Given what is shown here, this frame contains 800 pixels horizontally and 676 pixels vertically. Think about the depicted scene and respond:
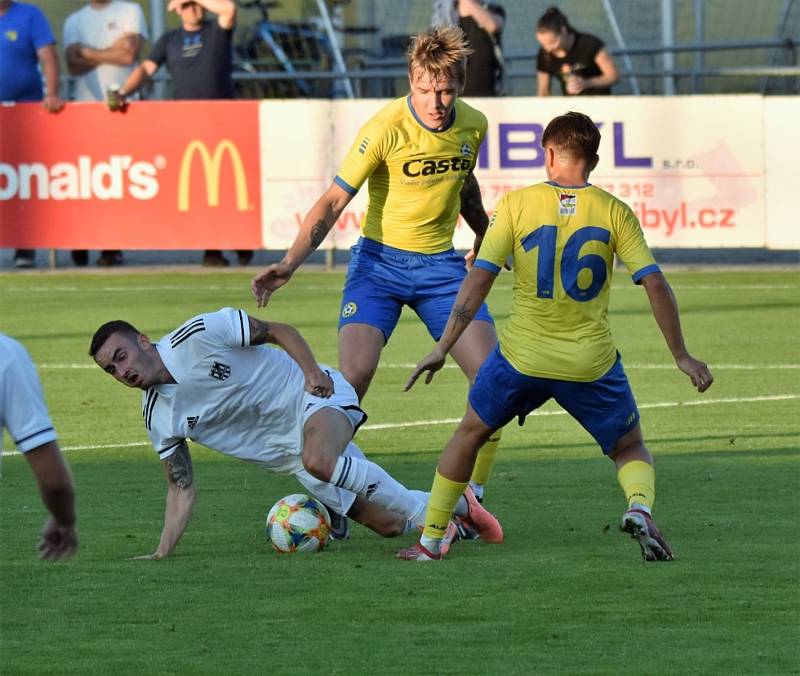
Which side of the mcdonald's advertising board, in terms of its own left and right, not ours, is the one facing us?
front

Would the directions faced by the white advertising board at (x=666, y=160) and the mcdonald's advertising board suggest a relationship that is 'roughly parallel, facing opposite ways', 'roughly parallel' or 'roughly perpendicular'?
roughly parallel

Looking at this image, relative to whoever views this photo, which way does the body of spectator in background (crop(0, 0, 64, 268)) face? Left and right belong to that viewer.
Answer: facing the viewer

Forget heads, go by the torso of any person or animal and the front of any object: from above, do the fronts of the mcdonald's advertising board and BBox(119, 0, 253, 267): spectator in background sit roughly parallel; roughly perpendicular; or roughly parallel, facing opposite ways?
roughly parallel

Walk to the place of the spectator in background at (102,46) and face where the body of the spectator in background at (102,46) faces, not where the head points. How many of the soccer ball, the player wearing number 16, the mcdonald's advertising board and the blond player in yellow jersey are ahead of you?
4

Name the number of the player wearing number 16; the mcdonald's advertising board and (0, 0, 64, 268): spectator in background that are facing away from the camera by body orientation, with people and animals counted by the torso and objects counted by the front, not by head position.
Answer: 1

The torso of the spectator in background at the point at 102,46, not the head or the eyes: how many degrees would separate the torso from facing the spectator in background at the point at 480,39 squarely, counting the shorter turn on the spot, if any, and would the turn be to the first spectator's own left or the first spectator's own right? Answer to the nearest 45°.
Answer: approximately 45° to the first spectator's own left

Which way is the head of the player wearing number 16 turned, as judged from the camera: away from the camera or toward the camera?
away from the camera

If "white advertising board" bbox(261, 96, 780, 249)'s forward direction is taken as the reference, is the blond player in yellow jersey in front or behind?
in front

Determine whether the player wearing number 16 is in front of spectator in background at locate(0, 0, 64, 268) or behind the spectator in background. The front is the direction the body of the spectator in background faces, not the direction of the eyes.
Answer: in front

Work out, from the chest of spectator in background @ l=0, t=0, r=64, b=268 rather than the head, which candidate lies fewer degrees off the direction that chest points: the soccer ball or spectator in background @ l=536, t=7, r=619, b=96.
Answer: the soccer ball

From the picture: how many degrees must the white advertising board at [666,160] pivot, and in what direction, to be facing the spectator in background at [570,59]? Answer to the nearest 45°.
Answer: approximately 135° to its right

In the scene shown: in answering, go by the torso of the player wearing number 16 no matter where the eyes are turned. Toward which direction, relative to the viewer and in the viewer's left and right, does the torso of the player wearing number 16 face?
facing away from the viewer

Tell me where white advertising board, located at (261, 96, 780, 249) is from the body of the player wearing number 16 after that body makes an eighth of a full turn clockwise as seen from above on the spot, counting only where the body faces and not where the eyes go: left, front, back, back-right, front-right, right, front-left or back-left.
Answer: front-left

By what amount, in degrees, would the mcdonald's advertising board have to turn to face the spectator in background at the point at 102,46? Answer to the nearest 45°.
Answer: approximately 180°

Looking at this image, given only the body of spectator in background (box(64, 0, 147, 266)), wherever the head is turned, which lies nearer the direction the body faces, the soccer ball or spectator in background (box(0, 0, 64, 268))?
the soccer ball

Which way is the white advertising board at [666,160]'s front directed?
toward the camera

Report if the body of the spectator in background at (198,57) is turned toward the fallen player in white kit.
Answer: yes

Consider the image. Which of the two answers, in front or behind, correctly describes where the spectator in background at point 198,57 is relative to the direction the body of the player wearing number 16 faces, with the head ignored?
in front

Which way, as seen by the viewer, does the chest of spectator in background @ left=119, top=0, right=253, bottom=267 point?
toward the camera
